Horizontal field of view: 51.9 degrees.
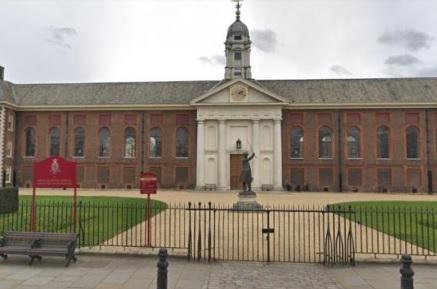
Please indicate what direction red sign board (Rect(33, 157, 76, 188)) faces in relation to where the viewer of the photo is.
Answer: facing the viewer

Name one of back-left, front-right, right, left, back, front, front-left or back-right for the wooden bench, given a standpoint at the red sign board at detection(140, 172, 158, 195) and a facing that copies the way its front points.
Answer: front-right

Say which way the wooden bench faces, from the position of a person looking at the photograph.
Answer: facing the viewer and to the left of the viewer

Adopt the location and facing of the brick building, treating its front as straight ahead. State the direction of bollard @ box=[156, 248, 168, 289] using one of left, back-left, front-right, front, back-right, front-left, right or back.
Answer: front

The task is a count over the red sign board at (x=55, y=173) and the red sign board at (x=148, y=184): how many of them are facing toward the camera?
2

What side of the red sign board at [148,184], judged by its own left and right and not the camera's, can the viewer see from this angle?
front

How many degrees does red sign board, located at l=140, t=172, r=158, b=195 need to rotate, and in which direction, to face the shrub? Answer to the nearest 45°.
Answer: approximately 135° to its right

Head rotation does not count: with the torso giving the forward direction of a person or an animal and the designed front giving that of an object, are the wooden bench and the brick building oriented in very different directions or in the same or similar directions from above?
same or similar directions

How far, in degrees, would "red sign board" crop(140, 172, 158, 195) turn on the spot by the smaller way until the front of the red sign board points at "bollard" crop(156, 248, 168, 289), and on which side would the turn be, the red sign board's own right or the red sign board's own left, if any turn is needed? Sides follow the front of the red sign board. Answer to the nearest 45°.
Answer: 0° — it already faces it

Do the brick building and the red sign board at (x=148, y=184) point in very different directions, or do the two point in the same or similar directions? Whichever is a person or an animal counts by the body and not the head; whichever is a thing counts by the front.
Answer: same or similar directions

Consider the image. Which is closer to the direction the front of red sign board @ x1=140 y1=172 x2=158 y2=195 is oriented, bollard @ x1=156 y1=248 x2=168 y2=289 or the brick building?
the bollard

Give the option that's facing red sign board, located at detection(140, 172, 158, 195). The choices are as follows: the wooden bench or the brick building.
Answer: the brick building

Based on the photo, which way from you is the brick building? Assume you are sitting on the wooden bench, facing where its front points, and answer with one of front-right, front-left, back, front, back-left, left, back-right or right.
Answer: back

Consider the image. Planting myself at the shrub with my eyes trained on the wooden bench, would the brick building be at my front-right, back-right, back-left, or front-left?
back-left

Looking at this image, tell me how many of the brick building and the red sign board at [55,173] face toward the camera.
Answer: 2

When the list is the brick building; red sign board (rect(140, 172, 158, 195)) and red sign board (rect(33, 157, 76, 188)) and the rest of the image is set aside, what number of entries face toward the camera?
3
